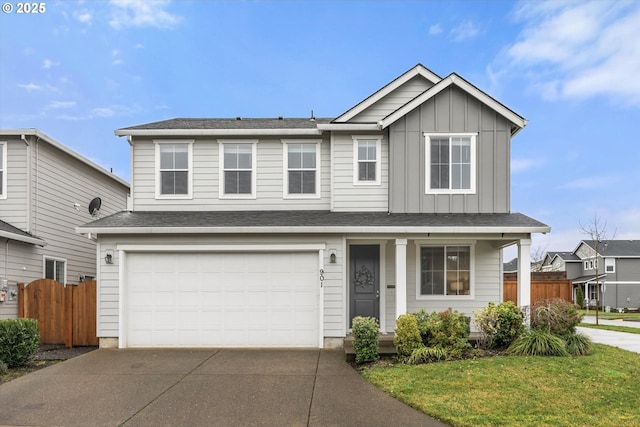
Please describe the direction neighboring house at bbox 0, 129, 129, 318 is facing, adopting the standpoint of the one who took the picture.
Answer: facing the viewer

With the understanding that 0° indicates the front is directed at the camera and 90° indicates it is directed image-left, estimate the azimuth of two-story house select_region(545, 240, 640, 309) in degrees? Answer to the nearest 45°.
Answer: approximately 45°

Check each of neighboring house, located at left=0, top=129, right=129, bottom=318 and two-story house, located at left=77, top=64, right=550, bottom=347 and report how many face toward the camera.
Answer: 2

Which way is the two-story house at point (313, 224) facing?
toward the camera

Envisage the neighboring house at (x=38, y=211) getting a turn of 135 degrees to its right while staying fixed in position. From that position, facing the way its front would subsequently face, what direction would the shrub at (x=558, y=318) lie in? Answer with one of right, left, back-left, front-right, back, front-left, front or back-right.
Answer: back

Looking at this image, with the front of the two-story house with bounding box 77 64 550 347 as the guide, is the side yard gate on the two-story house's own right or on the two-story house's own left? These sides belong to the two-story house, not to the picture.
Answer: on the two-story house's own right

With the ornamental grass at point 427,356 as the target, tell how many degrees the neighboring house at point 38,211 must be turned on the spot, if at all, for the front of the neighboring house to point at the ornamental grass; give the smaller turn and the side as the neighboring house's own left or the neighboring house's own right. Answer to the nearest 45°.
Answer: approximately 45° to the neighboring house's own left
